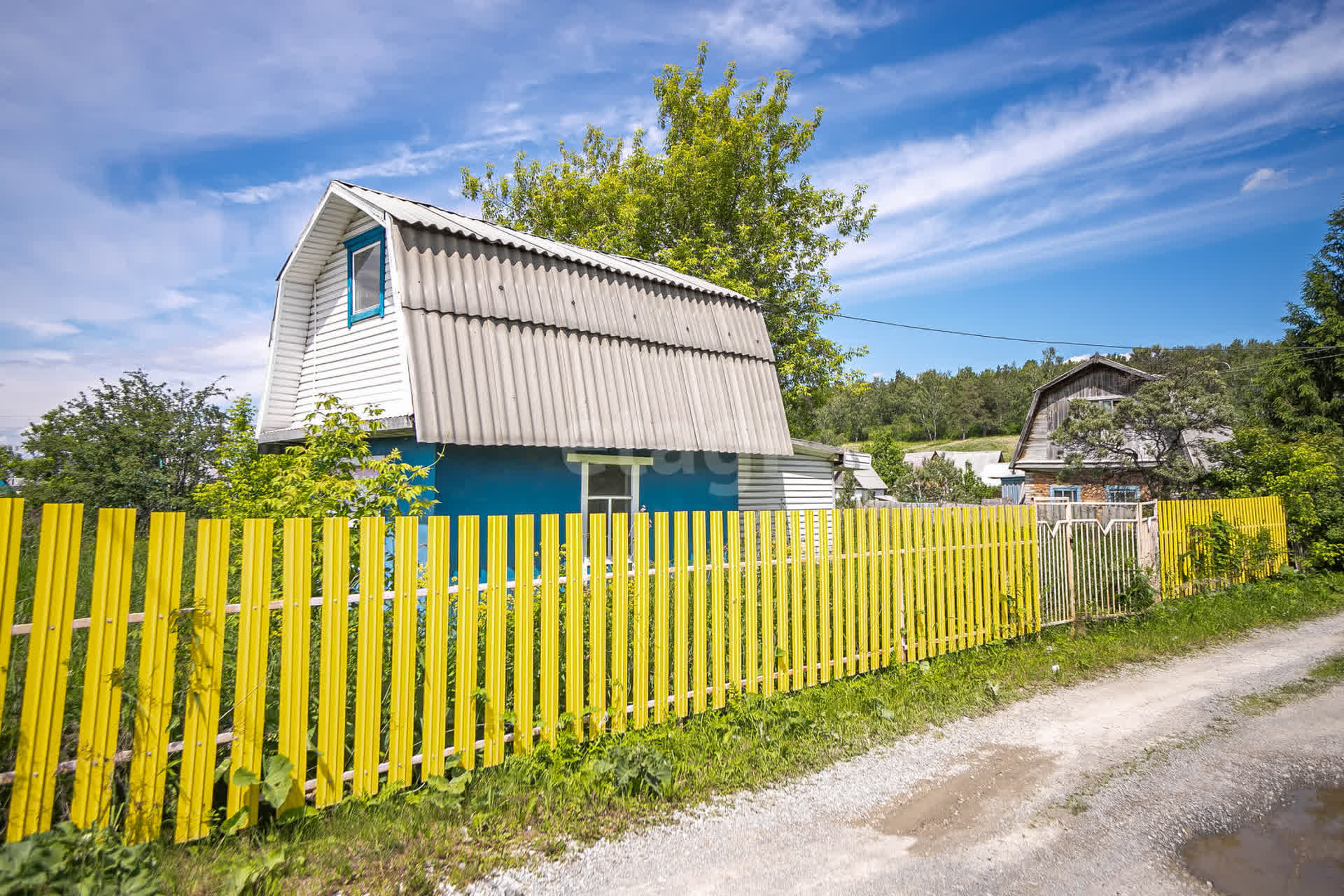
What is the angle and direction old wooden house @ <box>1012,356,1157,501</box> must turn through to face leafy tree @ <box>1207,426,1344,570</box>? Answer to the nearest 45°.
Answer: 0° — it already faces it

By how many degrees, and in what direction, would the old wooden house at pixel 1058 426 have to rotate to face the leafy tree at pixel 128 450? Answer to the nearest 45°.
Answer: approximately 45° to its right

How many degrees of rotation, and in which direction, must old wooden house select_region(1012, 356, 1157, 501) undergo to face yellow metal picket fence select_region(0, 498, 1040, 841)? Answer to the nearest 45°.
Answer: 0° — it already faces it

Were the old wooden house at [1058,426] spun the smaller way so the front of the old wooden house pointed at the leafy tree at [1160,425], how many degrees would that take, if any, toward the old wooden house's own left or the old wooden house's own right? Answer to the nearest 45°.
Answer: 0° — it already faces it

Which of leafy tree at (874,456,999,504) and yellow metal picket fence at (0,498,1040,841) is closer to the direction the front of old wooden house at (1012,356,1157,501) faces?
the yellow metal picket fence

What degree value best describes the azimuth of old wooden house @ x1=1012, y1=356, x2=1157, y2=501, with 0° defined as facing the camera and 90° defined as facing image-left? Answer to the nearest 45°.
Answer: approximately 0°

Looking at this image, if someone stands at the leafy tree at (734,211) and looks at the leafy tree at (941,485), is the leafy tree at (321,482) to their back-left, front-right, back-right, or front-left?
back-right
